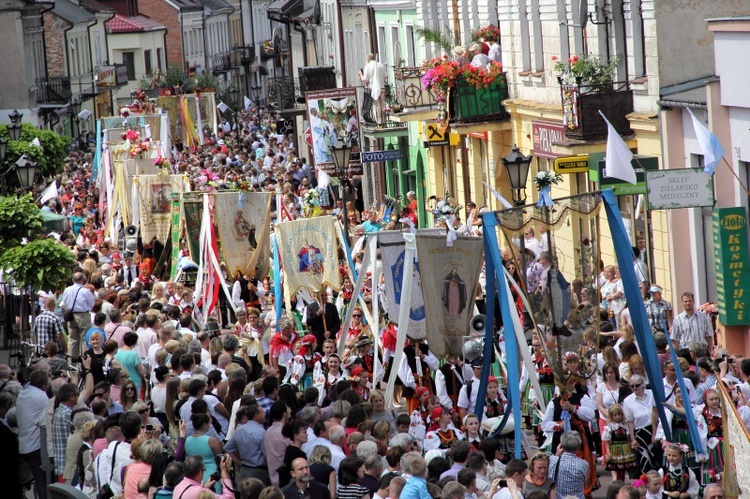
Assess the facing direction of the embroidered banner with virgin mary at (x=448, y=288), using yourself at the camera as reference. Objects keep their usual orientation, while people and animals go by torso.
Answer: facing the viewer

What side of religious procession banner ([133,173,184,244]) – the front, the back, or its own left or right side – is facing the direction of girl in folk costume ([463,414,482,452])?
front

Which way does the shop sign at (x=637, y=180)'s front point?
toward the camera

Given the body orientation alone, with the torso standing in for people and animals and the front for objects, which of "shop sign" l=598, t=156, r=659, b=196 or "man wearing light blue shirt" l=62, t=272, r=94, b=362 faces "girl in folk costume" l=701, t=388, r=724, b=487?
the shop sign

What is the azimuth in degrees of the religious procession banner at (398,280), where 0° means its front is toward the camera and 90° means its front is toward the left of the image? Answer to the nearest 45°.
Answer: approximately 0°

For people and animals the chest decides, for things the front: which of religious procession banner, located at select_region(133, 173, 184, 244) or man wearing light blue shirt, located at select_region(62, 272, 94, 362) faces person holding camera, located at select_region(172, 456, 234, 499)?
the religious procession banner

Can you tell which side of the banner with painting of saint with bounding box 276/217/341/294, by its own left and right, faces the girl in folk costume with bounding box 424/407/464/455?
front

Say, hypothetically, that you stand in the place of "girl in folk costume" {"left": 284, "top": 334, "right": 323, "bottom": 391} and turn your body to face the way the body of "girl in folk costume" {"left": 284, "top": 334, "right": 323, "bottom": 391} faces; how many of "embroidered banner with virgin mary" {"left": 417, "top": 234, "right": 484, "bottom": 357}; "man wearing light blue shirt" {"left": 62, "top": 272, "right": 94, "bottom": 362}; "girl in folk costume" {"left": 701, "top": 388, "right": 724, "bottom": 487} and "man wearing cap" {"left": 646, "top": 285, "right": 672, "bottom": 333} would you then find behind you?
1

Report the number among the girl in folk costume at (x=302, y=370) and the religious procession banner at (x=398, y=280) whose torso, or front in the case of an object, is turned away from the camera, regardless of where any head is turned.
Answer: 0

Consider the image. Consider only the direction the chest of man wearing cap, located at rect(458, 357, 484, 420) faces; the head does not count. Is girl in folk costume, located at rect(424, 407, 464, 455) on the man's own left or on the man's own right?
on the man's own right

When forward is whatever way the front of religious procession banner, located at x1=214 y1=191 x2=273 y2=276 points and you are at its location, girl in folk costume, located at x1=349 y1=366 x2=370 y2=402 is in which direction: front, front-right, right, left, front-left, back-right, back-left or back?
front

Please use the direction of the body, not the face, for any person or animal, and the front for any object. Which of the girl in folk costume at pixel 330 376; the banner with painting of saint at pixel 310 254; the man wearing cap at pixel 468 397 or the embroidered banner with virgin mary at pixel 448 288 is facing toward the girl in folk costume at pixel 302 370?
the banner with painting of saint

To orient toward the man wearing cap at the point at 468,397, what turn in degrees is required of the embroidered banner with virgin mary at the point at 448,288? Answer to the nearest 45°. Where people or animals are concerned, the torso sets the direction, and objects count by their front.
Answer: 0° — it already faces them
